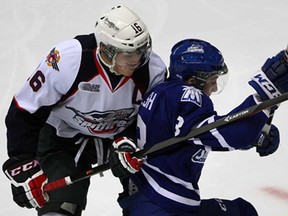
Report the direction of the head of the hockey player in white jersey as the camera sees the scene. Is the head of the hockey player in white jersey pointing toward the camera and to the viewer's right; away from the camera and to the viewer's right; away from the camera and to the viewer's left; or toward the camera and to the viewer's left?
toward the camera and to the viewer's right

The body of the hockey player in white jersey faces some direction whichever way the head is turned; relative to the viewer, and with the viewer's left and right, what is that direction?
facing the viewer and to the right of the viewer

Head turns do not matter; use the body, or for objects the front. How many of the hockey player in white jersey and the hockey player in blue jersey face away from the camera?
0
